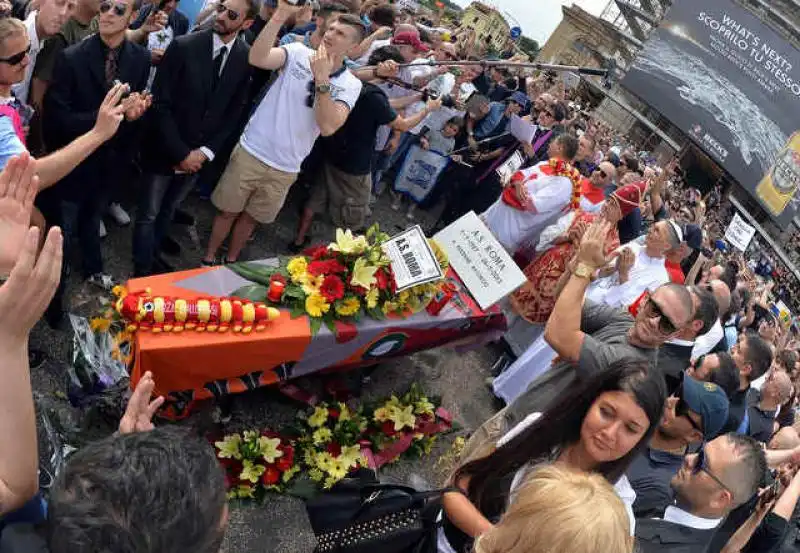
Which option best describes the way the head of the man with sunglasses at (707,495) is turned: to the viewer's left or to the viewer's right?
to the viewer's left

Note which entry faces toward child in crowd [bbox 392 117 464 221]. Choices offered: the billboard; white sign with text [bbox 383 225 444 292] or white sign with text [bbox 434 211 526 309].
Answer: the billboard

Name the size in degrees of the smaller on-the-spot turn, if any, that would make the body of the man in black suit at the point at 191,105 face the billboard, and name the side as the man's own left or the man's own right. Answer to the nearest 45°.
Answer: approximately 90° to the man's own left

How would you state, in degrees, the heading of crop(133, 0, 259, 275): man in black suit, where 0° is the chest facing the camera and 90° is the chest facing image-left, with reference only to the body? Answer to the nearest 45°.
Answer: approximately 315°

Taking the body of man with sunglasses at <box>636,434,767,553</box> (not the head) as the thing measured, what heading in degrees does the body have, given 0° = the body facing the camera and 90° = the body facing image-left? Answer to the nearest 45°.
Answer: approximately 90°

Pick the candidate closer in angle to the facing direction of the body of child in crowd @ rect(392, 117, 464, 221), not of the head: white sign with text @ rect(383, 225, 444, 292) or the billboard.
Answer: the white sign with text

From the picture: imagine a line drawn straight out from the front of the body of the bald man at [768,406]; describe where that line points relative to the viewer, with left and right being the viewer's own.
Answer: facing to the left of the viewer

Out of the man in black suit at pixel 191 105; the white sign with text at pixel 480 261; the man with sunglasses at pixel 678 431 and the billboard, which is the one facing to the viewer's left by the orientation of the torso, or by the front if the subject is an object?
the man with sunglasses

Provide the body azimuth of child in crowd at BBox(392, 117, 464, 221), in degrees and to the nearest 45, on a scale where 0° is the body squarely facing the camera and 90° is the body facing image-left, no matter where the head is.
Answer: approximately 45°

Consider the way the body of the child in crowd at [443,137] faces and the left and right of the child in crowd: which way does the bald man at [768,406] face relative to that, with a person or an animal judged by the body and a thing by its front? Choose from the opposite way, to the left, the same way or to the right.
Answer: to the right
